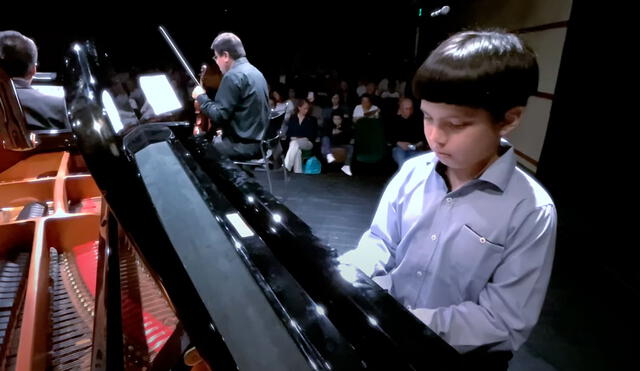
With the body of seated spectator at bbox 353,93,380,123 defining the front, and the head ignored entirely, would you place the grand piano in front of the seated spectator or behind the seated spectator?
in front

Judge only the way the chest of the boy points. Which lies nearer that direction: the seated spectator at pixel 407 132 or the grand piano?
the grand piano

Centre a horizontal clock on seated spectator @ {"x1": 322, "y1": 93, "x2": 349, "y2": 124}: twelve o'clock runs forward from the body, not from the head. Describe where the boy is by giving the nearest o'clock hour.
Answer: The boy is roughly at 12 o'clock from the seated spectator.

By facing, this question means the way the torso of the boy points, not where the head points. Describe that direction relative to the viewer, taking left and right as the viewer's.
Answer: facing the viewer and to the left of the viewer

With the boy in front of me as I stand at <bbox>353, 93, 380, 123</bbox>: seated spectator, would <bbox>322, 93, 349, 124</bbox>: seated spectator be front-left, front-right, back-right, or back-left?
back-right

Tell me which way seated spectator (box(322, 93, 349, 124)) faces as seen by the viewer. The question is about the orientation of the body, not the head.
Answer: toward the camera

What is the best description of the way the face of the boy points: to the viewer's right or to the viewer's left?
to the viewer's left

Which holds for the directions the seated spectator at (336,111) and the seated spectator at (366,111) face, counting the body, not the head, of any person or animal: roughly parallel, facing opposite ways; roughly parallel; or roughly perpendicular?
roughly parallel

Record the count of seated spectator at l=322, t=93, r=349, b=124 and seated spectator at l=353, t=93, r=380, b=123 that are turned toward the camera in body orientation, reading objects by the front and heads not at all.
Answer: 2

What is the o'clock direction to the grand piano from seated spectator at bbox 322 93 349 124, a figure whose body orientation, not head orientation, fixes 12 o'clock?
The grand piano is roughly at 12 o'clock from the seated spectator.

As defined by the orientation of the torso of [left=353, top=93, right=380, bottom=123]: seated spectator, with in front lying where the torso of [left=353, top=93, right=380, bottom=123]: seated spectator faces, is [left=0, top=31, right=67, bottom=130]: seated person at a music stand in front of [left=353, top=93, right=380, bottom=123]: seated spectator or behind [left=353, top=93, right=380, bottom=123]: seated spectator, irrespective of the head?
in front

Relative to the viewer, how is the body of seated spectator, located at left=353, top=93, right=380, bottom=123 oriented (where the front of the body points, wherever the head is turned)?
toward the camera
